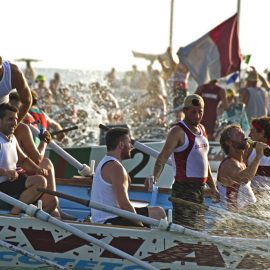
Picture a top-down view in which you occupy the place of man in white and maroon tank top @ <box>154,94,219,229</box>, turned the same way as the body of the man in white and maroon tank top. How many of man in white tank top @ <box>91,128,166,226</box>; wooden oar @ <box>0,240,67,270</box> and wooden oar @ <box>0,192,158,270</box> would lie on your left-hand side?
0

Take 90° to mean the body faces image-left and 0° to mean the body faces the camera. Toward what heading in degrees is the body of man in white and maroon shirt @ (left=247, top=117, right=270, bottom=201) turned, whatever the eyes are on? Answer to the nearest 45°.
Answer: approximately 90°

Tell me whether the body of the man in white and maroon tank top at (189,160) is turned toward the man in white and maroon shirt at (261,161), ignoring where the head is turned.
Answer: no

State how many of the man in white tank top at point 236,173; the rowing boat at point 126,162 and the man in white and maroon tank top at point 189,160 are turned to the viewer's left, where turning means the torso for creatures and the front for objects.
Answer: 1

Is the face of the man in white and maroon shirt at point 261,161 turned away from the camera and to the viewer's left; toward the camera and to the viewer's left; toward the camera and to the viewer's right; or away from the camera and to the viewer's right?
toward the camera and to the viewer's left

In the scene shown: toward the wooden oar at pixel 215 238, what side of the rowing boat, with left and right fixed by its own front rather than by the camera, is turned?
left

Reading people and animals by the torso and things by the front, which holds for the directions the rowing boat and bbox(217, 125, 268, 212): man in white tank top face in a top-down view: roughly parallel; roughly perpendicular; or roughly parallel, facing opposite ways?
roughly parallel, facing opposite ways
